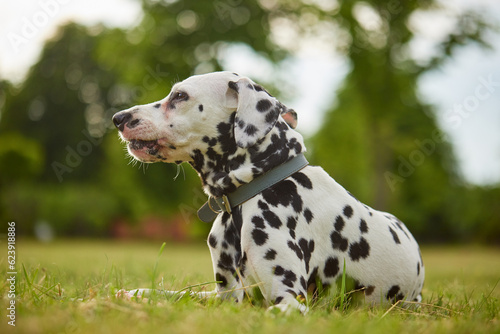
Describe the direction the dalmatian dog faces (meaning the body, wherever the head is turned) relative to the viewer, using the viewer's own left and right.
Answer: facing to the left of the viewer
